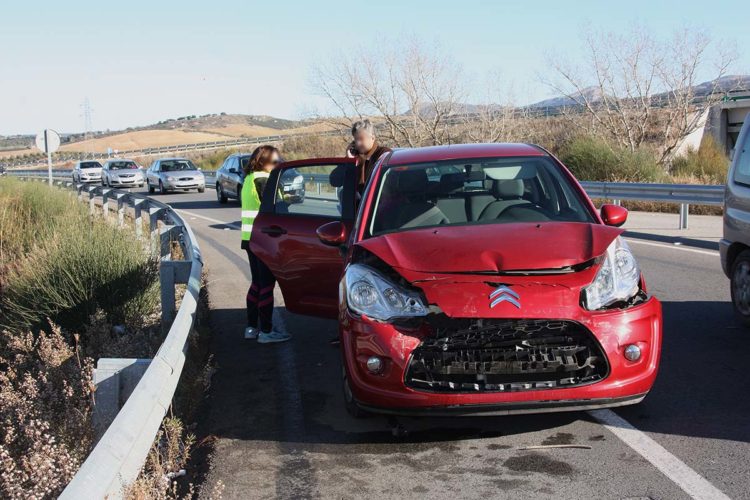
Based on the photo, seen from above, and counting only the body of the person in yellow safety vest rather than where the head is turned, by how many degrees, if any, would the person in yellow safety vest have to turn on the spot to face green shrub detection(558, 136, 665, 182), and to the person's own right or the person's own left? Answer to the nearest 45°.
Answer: approximately 45° to the person's own left

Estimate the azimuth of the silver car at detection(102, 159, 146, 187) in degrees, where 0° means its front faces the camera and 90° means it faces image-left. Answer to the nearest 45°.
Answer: approximately 315°

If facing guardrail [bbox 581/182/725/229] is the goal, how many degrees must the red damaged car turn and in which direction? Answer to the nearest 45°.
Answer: approximately 180°

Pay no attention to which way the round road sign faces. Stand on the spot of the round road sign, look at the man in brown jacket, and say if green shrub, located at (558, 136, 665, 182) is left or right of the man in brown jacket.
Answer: left

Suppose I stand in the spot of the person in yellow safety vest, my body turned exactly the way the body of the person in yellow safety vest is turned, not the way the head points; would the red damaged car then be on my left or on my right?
on my right

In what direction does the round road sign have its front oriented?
away from the camera

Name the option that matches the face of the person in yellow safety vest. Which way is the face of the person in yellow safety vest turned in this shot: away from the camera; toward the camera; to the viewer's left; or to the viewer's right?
to the viewer's right

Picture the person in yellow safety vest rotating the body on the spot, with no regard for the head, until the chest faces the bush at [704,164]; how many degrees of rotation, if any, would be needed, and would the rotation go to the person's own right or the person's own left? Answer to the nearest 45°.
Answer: approximately 45° to the person's own left

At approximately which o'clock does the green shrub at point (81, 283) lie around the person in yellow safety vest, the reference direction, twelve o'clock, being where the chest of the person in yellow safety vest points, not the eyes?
The green shrub is roughly at 7 o'clock from the person in yellow safety vest.

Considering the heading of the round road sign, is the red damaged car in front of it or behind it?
behind

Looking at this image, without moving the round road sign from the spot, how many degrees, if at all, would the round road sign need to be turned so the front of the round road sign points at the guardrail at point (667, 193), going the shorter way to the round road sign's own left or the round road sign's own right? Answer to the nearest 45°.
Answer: approximately 135° to the round road sign's own right

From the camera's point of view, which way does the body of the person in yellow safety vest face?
to the viewer's right
